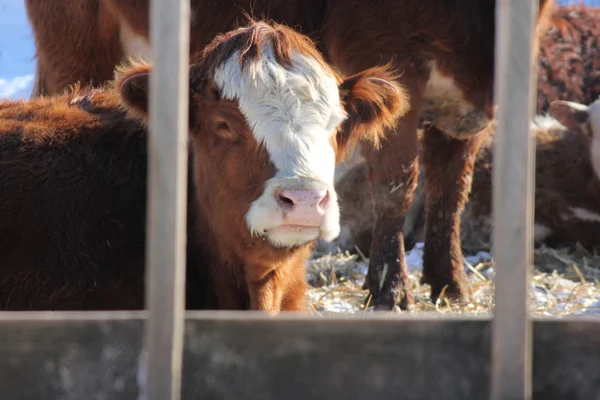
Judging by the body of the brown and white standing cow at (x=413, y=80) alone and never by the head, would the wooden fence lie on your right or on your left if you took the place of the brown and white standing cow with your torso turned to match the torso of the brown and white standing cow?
on your right

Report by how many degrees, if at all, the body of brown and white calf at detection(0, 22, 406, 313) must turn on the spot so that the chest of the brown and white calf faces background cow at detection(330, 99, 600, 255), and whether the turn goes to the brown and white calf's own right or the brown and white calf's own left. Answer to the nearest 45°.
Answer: approximately 90° to the brown and white calf's own left

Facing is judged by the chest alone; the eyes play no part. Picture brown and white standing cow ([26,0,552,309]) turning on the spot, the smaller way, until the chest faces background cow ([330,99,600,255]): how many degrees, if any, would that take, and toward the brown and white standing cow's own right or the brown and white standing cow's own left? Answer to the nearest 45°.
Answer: approximately 45° to the brown and white standing cow's own left

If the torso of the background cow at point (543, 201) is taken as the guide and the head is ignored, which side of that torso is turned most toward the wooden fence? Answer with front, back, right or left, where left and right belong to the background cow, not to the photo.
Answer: right

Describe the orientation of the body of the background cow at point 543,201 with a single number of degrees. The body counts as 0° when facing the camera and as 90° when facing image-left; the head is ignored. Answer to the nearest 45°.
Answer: approximately 270°

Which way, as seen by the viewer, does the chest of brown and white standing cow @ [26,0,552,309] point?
to the viewer's right

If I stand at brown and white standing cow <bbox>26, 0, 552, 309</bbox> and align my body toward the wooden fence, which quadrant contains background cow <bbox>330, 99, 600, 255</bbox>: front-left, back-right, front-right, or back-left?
back-left

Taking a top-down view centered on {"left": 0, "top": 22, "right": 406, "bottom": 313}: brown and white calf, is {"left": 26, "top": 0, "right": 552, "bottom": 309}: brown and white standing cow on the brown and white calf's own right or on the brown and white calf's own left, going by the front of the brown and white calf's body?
on the brown and white calf's own left

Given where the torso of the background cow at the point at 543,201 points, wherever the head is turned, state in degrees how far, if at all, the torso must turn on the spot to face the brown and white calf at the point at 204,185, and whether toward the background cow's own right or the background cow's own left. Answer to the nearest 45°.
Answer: approximately 90° to the background cow's own right

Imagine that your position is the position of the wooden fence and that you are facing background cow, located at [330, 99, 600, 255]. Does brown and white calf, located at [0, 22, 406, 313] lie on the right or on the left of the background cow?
left

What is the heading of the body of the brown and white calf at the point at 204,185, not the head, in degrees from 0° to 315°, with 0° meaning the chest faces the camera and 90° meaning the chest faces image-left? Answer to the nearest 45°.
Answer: approximately 315°

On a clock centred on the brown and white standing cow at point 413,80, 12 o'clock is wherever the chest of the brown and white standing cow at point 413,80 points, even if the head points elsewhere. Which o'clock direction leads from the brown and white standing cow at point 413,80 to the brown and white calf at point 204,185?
the brown and white calf at point 204,185 is roughly at 4 o'clock from the brown and white standing cow at point 413,80.
